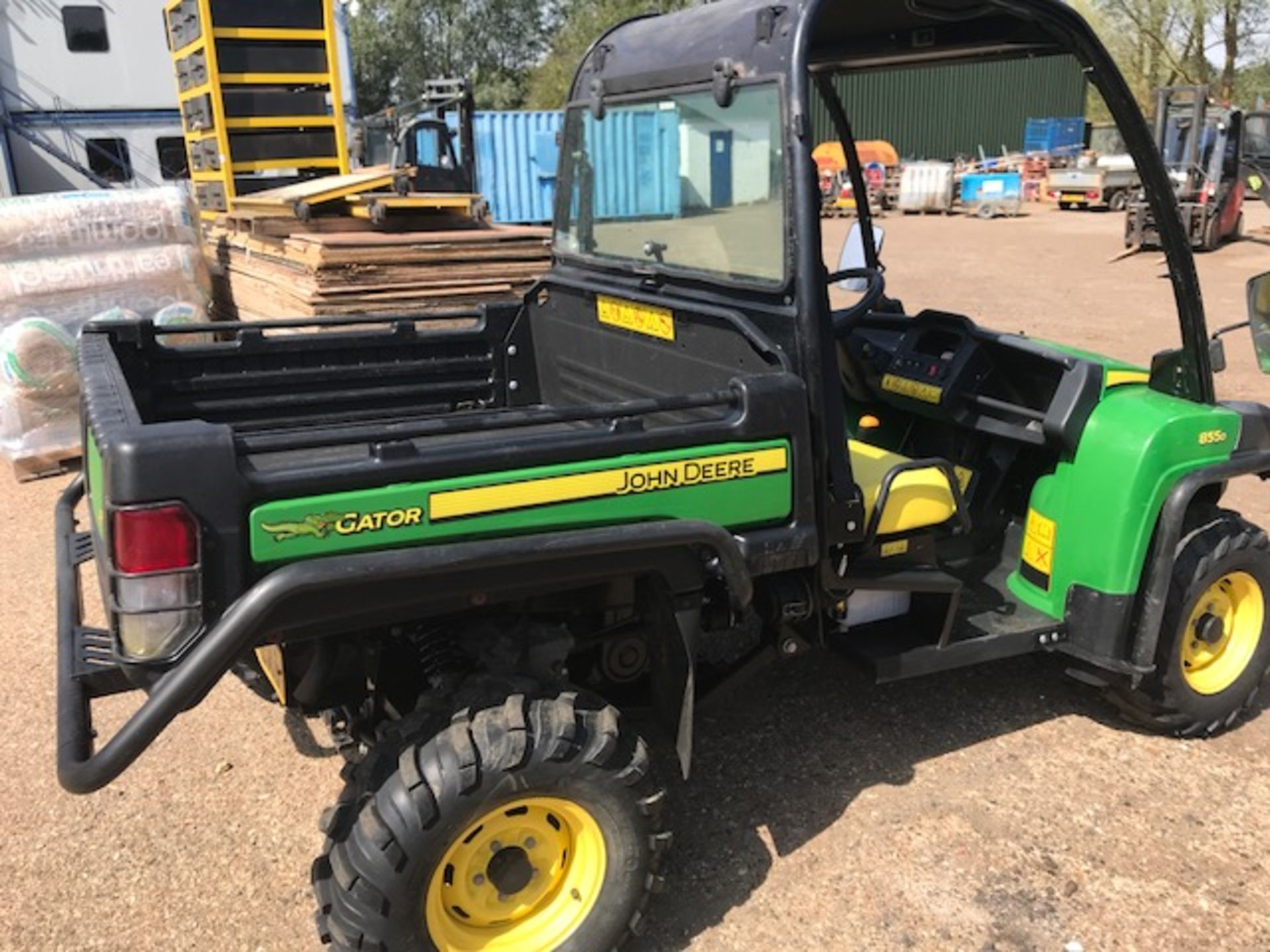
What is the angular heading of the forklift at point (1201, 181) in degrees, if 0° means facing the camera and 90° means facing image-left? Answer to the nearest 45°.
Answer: approximately 45°

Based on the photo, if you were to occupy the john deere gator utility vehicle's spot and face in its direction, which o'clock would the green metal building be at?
The green metal building is roughly at 11 o'clock from the john deere gator utility vehicle.

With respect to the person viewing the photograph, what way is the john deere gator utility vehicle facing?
facing away from the viewer and to the right of the viewer

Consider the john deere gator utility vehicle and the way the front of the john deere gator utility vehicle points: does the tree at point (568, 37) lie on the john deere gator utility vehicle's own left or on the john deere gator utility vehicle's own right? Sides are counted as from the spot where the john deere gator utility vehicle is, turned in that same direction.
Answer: on the john deere gator utility vehicle's own left

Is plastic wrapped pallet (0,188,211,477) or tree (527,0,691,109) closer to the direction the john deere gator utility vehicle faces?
the tree

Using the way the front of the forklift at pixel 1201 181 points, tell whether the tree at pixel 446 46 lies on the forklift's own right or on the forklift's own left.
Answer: on the forklift's own right

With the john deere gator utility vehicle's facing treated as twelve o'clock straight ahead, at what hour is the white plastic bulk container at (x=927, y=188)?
The white plastic bulk container is roughly at 11 o'clock from the john deere gator utility vehicle.

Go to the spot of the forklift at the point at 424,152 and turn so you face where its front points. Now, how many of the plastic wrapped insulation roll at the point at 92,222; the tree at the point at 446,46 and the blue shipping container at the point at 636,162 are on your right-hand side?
1
